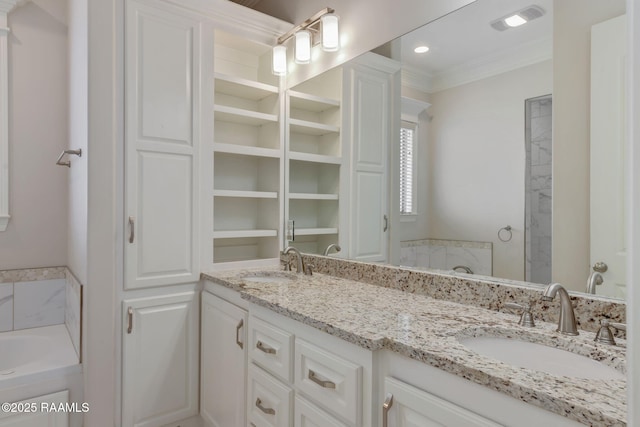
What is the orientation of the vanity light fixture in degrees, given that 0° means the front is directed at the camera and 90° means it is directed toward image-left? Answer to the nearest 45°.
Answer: approximately 45°

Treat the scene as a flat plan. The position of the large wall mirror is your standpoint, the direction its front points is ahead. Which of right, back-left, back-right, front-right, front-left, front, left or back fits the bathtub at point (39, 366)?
front-right

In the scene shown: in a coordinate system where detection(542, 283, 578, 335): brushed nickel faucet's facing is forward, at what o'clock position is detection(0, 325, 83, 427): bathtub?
The bathtub is roughly at 1 o'clock from the brushed nickel faucet.

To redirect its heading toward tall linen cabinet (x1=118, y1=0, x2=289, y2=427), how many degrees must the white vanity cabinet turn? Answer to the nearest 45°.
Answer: approximately 45° to its right

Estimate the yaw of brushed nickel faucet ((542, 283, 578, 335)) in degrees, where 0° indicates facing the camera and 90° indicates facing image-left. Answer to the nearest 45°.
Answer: approximately 45°

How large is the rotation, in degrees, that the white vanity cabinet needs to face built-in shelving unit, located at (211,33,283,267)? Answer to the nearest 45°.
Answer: approximately 90° to its right

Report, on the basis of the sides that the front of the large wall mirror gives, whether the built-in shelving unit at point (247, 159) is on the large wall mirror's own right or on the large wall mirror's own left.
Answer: on the large wall mirror's own right
